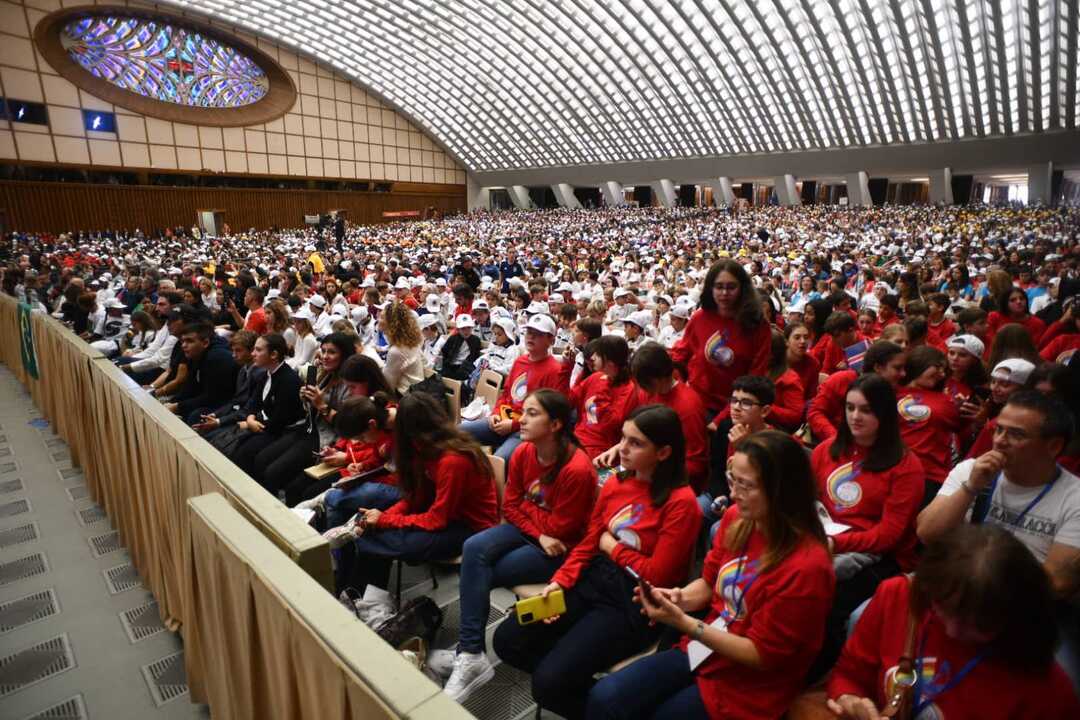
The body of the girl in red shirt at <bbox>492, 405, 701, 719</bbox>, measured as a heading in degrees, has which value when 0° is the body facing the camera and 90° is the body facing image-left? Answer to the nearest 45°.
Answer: approximately 45°

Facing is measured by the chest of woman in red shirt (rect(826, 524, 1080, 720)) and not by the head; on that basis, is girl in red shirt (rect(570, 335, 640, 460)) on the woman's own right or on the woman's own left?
on the woman's own right

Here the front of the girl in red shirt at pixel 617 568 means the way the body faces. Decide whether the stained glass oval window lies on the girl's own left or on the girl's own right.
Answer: on the girl's own right

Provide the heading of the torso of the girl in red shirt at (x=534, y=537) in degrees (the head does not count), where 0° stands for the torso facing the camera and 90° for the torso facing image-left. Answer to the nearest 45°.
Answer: approximately 45°

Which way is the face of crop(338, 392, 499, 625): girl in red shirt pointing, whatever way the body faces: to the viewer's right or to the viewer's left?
to the viewer's left

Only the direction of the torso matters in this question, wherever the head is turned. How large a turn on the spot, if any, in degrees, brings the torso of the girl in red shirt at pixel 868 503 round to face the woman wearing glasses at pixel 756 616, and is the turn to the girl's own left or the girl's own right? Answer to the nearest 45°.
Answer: approximately 45° to the girl's own left

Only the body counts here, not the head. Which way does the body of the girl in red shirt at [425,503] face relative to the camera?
to the viewer's left

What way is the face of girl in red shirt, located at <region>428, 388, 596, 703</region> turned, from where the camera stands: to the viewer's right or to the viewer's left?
to the viewer's left

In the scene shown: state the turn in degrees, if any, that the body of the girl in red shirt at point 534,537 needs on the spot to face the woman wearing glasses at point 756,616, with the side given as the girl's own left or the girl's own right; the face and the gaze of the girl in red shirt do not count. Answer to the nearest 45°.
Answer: approximately 90° to the girl's own left

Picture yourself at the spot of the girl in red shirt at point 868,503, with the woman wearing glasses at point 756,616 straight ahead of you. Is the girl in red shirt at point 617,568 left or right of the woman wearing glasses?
right
